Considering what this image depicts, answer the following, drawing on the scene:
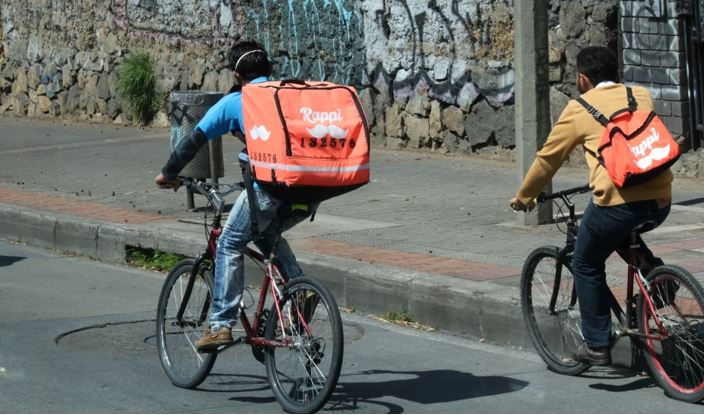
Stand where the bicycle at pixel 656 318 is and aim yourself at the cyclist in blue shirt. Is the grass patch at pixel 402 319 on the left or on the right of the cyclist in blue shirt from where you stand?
right

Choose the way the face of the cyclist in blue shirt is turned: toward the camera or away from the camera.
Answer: away from the camera

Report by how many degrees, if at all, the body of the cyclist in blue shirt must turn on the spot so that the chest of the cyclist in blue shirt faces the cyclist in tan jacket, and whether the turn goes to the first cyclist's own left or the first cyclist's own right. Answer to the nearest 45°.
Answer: approximately 135° to the first cyclist's own right

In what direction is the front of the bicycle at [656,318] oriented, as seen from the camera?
facing away from the viewer and to the left of the viewer

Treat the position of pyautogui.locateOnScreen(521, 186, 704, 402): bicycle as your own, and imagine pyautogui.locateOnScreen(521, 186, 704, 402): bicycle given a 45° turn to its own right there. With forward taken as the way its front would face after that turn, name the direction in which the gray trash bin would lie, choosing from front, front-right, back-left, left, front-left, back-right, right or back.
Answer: front-left

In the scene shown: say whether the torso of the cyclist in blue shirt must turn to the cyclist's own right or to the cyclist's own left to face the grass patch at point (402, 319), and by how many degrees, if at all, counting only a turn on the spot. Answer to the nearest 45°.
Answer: approximately 90° to the cyclist's own right

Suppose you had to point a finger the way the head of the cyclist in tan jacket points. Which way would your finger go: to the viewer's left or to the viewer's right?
to the viewer's left

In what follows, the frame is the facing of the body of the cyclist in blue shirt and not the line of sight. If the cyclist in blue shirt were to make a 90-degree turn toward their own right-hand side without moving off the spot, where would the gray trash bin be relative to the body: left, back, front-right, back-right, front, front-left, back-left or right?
front-left

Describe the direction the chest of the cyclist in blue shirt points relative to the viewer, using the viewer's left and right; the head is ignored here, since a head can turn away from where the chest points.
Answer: facing away from the viewer and to the left of the viewer

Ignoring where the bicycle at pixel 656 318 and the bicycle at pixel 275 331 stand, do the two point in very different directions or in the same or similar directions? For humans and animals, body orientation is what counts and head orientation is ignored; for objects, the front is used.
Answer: same or similar directions

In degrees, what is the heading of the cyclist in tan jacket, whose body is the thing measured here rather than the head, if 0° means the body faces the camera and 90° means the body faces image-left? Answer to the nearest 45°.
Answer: approximately 135°

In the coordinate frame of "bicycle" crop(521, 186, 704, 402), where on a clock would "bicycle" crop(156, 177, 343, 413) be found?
"bicycle" crop(156, 177, 343, 413) is roughly at 10 o'clock from "bicycle" crop(521, 186, 704, 402).

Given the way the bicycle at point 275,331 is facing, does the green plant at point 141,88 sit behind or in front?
in front

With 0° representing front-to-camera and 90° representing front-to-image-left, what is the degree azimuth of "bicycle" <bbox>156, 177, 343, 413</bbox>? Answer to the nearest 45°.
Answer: approximately 135°

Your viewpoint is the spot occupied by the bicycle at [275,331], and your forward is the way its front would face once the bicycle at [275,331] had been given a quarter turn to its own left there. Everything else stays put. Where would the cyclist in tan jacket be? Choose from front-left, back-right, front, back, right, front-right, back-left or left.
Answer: back-left

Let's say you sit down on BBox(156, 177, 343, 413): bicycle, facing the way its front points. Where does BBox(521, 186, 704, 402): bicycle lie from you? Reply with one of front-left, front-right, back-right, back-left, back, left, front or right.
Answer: back-right

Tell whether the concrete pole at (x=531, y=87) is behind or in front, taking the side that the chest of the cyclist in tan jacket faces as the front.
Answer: in front

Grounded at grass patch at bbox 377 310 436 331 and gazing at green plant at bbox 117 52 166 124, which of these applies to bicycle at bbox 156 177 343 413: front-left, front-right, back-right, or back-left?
back-left
